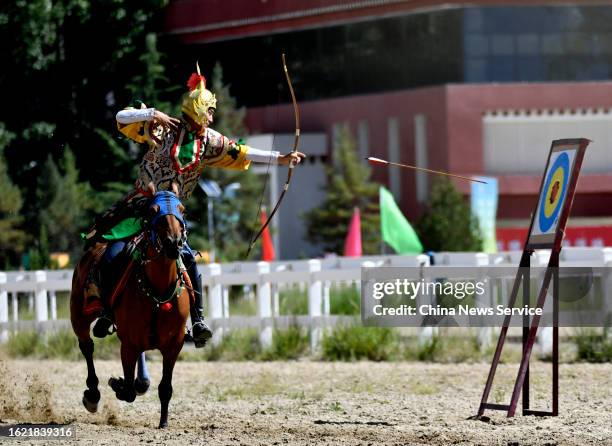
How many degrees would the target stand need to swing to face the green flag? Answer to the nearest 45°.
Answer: approximately 135° to its right

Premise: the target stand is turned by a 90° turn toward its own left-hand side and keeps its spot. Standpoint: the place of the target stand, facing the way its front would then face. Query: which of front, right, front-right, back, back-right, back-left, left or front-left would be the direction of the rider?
back-right

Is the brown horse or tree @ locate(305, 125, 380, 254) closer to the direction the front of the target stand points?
the brown horse

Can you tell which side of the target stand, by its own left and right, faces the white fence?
right

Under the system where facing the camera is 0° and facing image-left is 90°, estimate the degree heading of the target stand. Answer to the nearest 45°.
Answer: approximately 45°

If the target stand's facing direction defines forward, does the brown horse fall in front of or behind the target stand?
in front

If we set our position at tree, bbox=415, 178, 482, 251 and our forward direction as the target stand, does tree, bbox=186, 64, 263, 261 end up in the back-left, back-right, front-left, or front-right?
back-right

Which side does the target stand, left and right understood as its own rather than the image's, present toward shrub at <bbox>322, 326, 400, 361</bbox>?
right

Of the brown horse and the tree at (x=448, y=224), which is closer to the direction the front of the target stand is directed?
the brown horse

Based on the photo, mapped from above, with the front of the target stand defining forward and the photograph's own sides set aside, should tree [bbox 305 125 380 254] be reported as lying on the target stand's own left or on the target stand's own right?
on the target stand's own right

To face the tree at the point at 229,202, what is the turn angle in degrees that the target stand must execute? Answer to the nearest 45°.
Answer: approximately 135° to its right
